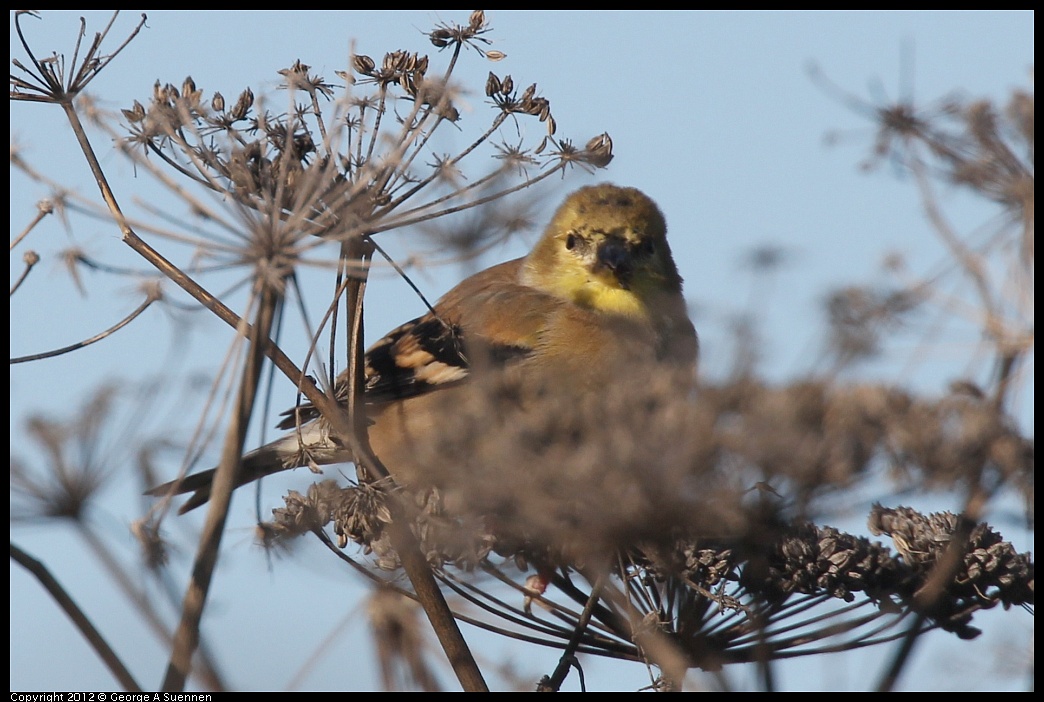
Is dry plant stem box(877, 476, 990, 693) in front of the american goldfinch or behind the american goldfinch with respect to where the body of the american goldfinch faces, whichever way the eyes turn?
in front

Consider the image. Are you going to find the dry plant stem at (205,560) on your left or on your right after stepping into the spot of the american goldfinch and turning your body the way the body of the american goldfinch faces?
on your right

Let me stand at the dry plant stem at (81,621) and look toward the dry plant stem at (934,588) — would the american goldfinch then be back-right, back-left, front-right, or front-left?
front-left

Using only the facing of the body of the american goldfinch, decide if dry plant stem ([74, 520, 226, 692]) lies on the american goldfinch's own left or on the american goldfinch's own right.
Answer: on the american goldfinch's own right

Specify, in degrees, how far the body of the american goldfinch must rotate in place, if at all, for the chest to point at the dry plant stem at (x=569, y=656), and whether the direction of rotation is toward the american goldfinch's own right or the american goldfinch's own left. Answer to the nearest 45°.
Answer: approximately 45° to the american goldfinch's own right

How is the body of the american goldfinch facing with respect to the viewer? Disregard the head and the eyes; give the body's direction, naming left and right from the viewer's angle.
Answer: facing the viewer and to the right of the viewer
